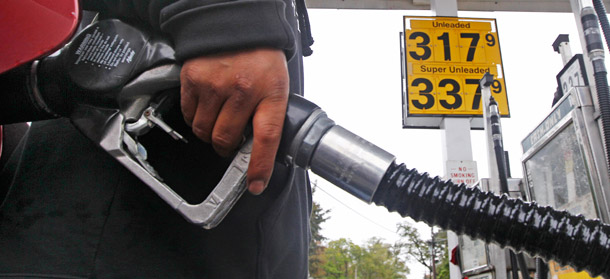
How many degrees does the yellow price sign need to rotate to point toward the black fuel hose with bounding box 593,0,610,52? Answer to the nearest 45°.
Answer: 0° — it already faces it

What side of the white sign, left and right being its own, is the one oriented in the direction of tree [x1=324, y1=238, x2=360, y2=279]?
back

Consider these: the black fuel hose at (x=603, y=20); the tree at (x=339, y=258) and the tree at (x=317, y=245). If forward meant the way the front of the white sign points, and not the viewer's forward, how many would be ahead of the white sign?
1

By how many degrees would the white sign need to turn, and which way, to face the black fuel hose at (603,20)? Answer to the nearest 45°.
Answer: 0° — it already faces it

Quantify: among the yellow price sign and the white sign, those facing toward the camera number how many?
2

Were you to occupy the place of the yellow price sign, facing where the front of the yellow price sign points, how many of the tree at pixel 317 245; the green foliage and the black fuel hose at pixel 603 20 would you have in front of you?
1

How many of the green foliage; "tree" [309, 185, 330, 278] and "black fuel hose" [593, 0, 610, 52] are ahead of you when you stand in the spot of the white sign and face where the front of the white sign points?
1

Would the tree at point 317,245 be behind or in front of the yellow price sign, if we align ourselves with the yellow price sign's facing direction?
behind

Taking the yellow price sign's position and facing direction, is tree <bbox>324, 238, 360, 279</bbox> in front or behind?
behind

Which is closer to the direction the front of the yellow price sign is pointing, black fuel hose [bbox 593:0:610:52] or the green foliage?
the black fuel hose

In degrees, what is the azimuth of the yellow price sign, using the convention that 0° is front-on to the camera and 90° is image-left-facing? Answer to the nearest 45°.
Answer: approximately 0°
